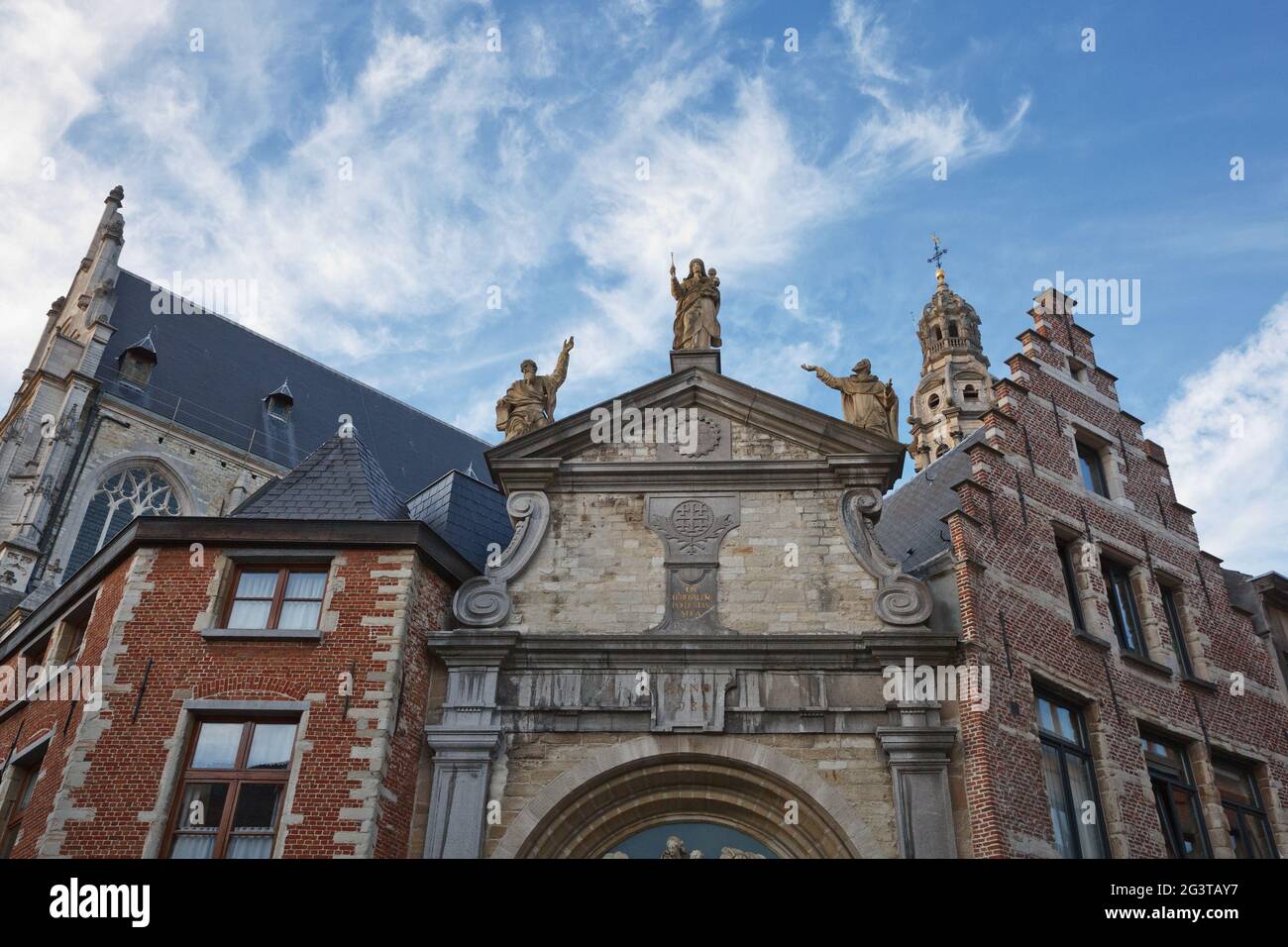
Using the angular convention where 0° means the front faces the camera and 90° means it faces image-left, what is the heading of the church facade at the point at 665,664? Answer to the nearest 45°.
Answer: approximately 0°

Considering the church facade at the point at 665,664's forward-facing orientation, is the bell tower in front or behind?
behind
